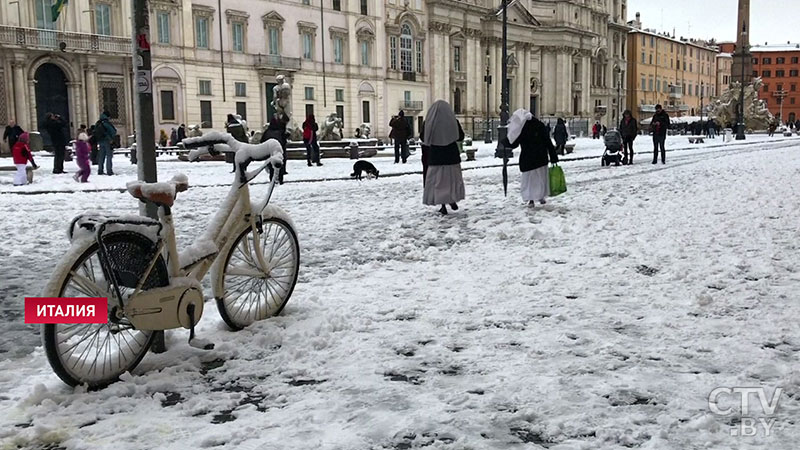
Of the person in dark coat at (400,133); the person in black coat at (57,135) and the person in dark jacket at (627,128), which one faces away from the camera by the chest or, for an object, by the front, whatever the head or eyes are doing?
the person in dark coat at (400,133)

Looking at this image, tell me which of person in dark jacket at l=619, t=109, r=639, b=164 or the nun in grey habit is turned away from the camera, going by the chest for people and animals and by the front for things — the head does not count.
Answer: the nun in grey habit

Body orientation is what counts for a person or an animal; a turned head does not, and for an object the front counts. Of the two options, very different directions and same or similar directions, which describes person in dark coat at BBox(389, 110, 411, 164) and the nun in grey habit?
same or similar directions

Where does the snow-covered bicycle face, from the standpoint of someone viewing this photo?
facing away from the viewer and to the right of the viewer

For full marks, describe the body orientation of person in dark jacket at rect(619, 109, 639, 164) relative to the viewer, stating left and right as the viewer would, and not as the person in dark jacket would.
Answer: facing the viewer

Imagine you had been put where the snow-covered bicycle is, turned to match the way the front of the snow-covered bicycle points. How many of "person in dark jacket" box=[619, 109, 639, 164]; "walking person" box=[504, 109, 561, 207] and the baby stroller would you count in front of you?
3

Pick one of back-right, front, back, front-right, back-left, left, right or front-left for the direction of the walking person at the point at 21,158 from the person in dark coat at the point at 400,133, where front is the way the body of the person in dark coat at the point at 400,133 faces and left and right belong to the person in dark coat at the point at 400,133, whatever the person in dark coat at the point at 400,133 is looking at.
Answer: back-left

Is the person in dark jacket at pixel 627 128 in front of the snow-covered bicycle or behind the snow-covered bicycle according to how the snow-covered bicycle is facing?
in front

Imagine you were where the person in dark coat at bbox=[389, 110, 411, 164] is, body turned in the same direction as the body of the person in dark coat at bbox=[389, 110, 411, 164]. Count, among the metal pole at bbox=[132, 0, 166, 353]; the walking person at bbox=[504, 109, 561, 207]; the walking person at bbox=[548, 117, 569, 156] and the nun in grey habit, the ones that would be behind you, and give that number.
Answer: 3

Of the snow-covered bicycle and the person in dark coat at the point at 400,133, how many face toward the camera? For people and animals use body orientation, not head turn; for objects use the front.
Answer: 0

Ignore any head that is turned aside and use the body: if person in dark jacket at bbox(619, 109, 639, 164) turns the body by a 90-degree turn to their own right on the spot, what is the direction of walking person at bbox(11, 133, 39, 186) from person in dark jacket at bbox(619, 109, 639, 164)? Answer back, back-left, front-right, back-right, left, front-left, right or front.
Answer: front-left

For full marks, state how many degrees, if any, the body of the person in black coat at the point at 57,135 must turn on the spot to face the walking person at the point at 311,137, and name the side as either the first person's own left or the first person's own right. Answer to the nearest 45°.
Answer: approximately 90° to the first person's own left

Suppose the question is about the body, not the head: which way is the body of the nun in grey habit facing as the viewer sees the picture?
away from the camera

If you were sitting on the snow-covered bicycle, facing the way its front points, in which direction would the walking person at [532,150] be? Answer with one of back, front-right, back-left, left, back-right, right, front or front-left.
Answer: front

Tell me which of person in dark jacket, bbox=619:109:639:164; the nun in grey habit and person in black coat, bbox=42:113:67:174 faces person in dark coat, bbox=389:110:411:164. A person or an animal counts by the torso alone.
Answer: the nun in grey habit

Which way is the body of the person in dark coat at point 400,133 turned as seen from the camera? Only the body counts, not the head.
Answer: away from the camera

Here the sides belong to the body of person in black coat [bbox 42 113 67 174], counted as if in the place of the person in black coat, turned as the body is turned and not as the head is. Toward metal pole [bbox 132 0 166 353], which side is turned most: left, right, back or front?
front

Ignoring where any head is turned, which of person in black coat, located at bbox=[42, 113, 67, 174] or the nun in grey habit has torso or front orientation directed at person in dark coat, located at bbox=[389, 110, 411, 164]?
the nun in grey habit
